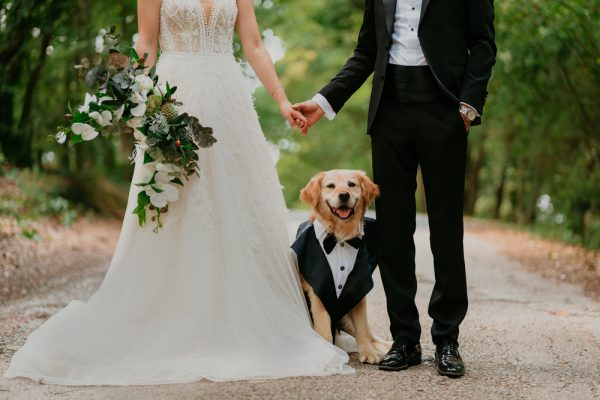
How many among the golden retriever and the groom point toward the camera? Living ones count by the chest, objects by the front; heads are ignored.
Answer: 2

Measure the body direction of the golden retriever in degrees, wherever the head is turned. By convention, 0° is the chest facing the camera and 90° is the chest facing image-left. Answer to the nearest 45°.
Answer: approximately 0°

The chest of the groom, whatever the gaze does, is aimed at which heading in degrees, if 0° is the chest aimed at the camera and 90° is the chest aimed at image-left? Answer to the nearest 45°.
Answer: approximately 0°
